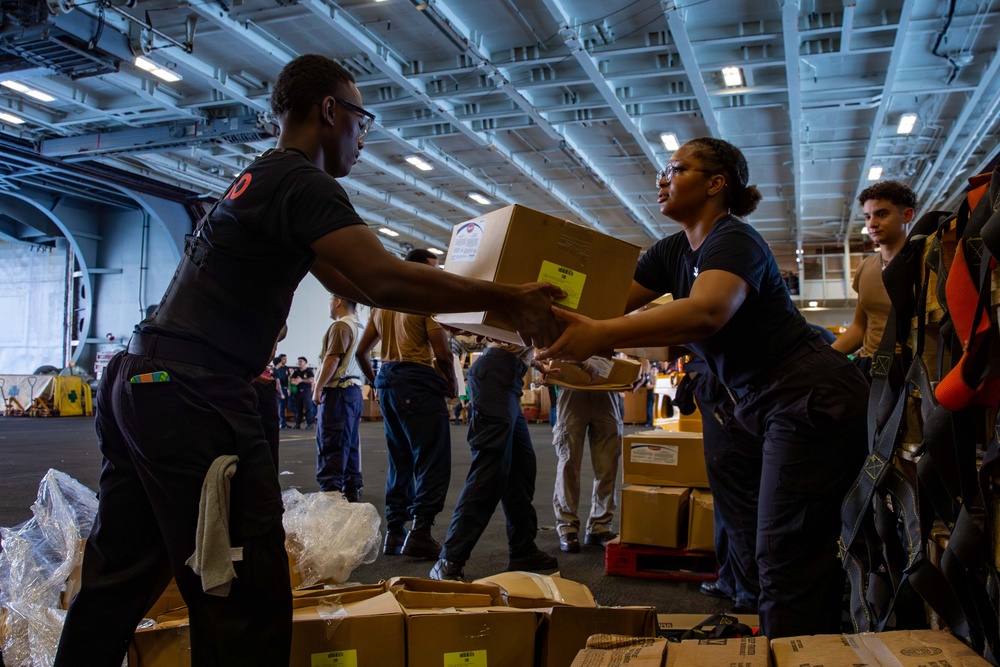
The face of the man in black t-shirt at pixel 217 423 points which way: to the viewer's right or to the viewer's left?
to the viewer's right

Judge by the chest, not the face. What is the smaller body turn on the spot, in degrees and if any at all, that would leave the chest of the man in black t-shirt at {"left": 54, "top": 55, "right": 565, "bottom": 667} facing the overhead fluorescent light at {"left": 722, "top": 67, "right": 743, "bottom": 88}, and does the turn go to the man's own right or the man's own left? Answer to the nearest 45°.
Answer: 0° — they already face it

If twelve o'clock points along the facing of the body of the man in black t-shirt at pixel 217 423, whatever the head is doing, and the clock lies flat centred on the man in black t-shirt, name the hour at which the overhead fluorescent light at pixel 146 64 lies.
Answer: The overhead fluorescent light is roughly at 10 o'clock from the man in black t-shirt.

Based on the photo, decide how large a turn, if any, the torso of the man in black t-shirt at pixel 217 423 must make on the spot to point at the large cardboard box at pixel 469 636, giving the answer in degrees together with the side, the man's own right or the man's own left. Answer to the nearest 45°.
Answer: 0° — they already face it

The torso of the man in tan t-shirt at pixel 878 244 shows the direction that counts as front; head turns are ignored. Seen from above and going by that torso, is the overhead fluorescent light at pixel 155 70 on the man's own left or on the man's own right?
on the man's own right

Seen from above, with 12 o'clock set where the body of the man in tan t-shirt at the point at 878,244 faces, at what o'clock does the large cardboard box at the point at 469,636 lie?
The large cardboard box is roughly at 11 o'clock from the man in tan t-shirt.

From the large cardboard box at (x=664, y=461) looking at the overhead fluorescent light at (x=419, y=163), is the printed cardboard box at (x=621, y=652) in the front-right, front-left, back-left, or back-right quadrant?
back-left

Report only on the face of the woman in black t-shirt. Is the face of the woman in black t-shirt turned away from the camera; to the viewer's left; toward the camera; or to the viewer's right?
to the viewer's left

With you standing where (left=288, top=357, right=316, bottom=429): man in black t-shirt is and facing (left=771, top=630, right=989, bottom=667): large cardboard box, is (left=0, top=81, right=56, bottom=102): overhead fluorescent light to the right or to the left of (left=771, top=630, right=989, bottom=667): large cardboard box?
right

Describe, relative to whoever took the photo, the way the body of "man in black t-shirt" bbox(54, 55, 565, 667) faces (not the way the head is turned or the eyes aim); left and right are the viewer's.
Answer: facing away from the viewer and to the right of the viewer

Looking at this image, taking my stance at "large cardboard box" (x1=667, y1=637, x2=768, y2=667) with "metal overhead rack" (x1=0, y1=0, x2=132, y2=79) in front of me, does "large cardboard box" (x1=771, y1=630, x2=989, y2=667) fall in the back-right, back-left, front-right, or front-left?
back-right
